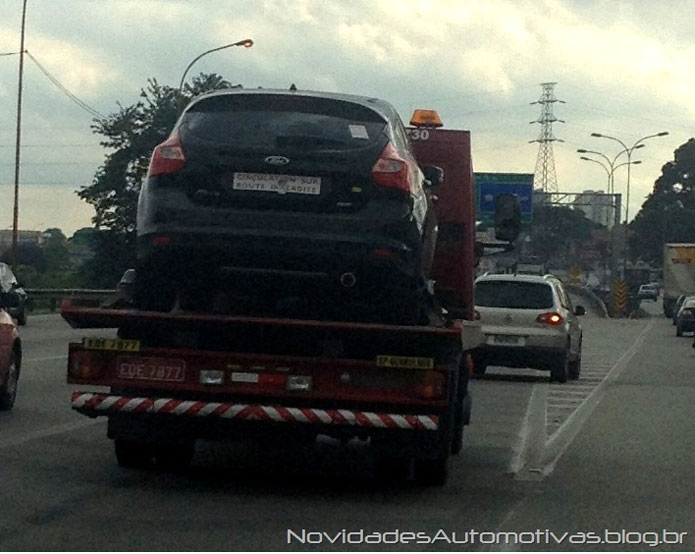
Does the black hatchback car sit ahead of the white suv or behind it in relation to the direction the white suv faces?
behind

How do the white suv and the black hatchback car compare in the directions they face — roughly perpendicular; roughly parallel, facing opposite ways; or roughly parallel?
roughly parallel

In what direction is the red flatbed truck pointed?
away from the camera

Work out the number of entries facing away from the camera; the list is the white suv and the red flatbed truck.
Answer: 2

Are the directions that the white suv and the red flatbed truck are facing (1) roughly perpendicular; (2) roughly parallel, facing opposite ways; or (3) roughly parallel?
roughly parallel

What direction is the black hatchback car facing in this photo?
away from the camera

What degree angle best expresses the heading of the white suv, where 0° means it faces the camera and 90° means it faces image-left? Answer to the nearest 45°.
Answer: approximately 180°

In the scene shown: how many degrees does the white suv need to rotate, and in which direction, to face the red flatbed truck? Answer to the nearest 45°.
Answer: approximately 180°

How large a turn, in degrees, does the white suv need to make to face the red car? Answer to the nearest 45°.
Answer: approximately 135° to its left
